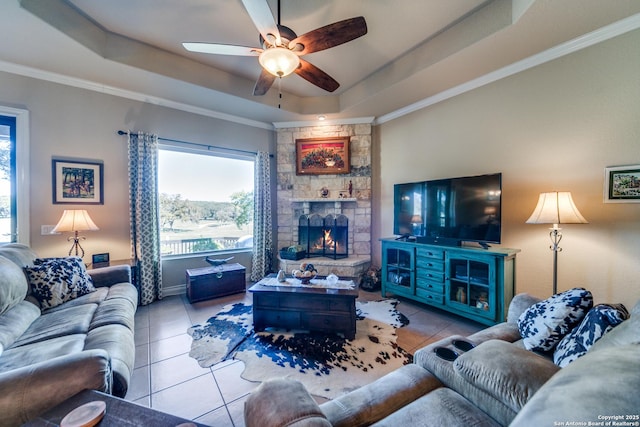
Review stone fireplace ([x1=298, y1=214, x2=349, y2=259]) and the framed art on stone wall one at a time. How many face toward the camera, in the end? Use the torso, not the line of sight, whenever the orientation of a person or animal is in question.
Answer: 2

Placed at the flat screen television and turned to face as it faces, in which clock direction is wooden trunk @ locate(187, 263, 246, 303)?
The wooden trunk is roughly at 1 o'clock from the flat screen television.

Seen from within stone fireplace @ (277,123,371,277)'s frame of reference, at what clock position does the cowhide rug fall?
The cowhide rug is roughly at 12 o'clock from the stone fireplace.

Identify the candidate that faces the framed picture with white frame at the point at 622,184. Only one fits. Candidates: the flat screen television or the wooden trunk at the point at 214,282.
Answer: the wooden trunk

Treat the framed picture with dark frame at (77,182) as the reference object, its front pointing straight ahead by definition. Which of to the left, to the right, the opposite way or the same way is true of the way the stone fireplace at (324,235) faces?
to the right

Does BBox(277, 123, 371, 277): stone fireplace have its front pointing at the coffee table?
yes

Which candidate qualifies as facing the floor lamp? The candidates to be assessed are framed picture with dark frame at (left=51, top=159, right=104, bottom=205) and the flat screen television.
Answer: the framed picture with dark frame

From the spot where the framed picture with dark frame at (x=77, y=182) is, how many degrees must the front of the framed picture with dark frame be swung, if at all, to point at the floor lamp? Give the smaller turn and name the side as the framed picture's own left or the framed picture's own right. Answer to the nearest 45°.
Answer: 0° — it already faces it

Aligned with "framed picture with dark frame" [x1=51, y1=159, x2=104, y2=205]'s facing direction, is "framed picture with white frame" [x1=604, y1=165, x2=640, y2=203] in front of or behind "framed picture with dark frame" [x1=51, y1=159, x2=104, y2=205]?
in front

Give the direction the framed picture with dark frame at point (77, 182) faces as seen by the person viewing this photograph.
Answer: facing the viewer and to the right of the viewer

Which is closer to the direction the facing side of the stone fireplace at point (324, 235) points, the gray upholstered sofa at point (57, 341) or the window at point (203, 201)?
the gray upholstered sofa

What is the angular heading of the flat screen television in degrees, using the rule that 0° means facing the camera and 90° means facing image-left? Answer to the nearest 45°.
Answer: approximately 45°
